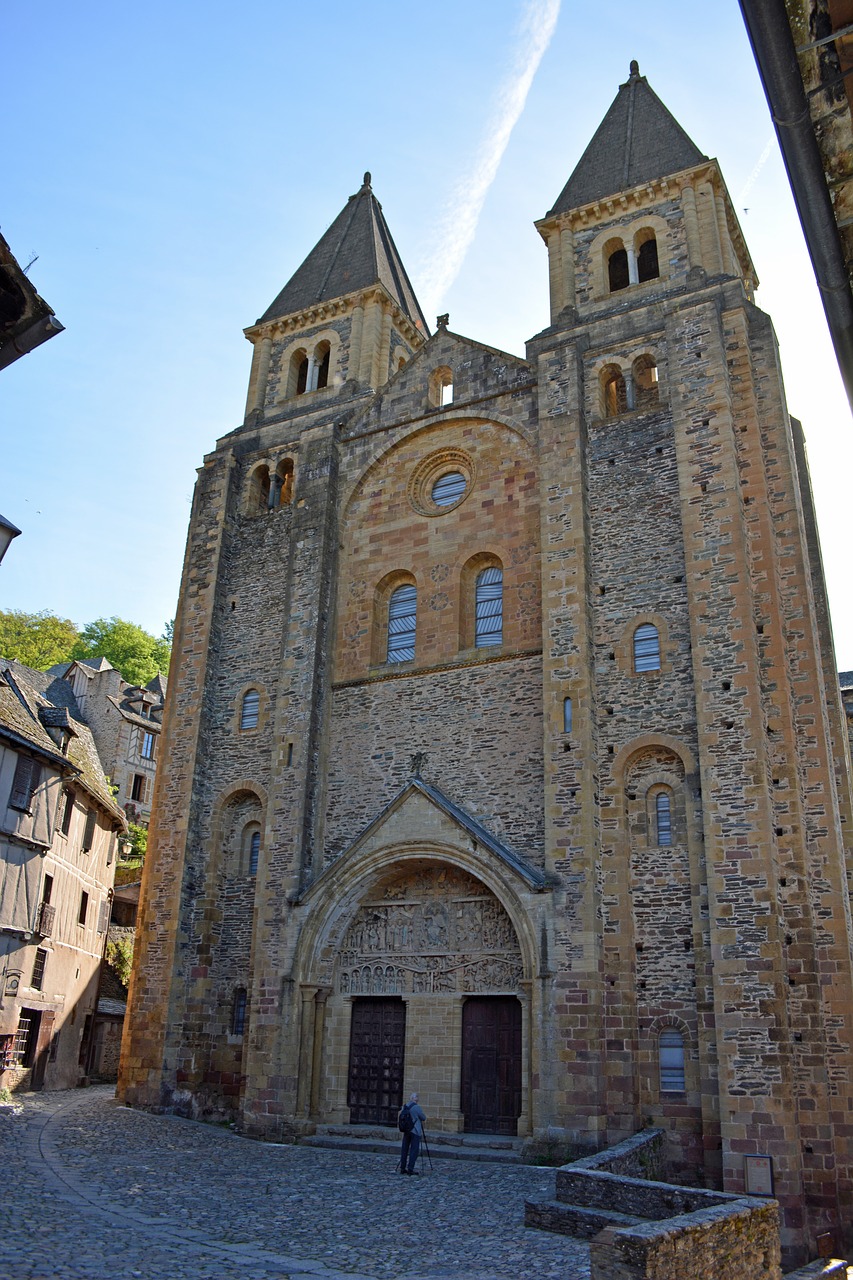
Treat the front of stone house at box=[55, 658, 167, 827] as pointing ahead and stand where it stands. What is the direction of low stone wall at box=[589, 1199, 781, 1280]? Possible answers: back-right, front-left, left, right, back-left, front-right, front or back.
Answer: front-right

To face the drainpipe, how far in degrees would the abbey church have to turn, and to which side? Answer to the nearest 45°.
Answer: approximately 45° to its left

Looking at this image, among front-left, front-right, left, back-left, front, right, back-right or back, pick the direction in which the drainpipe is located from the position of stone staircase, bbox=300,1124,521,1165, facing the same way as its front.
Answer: front-left

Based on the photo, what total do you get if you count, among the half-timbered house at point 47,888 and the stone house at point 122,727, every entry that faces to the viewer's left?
0

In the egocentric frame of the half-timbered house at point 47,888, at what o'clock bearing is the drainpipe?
The drainpipe is roughly at 1 o'clock from the half-timbered house.

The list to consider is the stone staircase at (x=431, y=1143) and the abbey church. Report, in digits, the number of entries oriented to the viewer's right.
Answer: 0

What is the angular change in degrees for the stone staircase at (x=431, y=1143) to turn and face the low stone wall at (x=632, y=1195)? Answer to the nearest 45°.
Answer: approximately 45° to its left

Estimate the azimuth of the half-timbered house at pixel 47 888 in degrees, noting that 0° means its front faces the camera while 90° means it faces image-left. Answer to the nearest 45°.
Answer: approximately 315°

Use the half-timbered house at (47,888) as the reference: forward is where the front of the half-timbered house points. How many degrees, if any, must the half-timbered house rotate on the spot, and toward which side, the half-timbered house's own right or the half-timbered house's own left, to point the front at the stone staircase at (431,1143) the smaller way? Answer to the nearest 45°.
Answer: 0° — it already faces it

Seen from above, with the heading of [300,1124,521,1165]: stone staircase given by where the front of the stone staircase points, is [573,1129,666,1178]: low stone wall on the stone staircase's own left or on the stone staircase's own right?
on the stone staircase's own left

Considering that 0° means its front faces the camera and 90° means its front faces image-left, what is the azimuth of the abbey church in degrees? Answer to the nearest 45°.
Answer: approximately 45°

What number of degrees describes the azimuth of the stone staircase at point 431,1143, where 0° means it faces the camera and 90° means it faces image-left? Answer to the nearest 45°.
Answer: approximately 45°

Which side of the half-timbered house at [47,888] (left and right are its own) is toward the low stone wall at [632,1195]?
front

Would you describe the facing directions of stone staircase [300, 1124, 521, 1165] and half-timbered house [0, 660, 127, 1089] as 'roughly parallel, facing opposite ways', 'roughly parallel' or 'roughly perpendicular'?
roughly perpendicular
